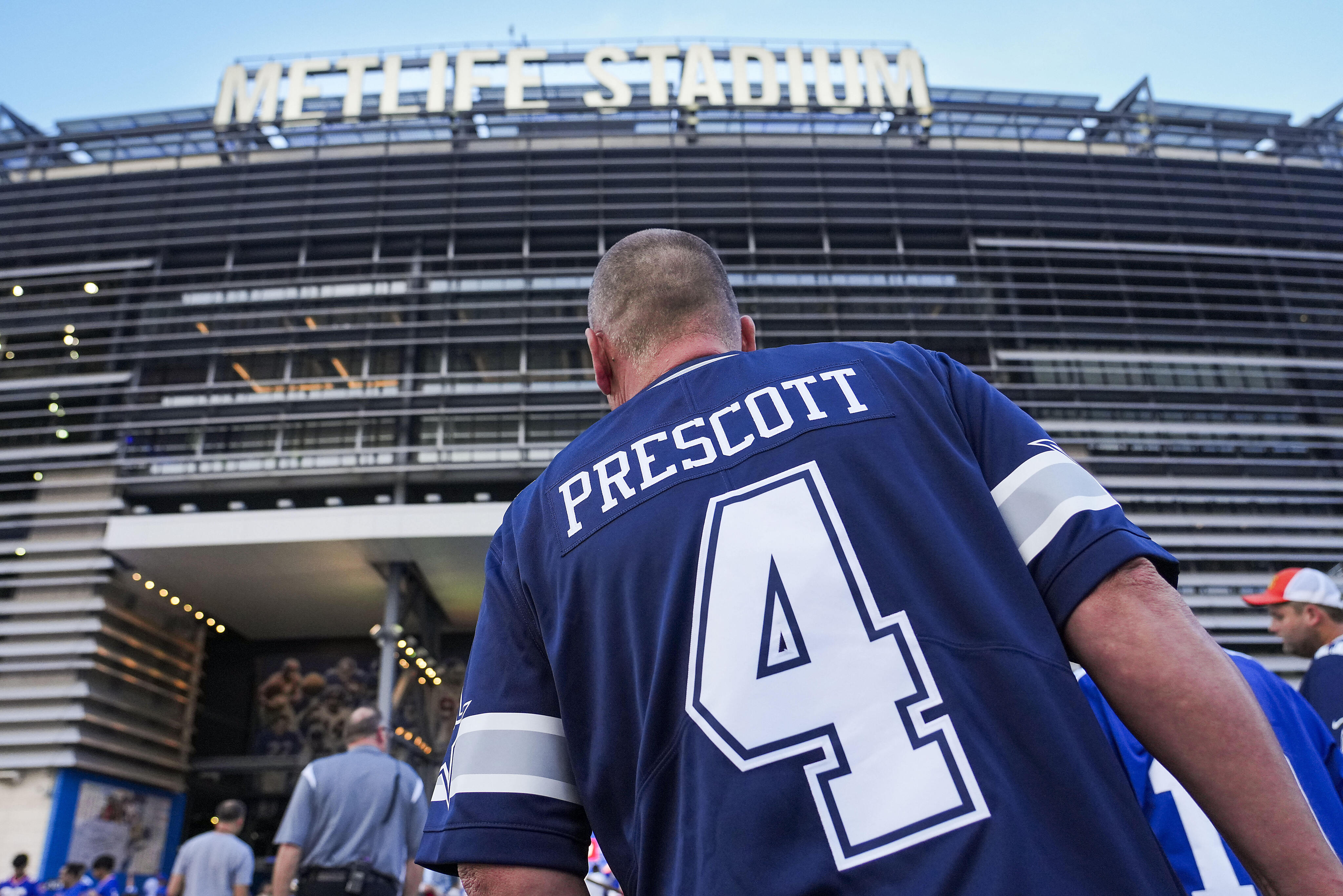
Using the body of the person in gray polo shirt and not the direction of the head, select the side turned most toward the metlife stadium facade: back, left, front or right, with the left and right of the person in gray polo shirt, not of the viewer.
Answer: front

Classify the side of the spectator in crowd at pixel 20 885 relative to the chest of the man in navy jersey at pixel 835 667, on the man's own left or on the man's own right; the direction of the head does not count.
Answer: on the man's own left

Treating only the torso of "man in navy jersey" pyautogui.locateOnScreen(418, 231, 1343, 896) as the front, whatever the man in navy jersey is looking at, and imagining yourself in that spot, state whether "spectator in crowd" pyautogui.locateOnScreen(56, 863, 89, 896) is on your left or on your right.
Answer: on your left

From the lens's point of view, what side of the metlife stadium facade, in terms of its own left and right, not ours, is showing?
front

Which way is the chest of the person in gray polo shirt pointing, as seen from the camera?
away from the camera

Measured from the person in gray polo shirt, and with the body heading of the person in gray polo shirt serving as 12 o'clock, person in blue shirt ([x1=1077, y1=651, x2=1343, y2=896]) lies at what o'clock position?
The person in blue shirt is roughly at 5 o'clock from the person in gray polo shirt.

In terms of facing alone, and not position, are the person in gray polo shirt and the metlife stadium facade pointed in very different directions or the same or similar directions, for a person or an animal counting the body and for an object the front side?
very different directions

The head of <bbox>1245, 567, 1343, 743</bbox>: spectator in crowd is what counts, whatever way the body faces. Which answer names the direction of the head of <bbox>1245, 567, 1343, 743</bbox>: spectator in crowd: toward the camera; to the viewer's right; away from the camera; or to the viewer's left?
to the viewer's left

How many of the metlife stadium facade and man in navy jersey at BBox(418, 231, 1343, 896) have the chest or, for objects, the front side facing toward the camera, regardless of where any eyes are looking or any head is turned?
1

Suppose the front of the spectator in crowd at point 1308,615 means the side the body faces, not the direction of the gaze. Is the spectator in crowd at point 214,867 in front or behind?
in front

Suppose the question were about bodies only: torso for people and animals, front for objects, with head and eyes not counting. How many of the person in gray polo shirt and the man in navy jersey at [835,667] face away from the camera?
2

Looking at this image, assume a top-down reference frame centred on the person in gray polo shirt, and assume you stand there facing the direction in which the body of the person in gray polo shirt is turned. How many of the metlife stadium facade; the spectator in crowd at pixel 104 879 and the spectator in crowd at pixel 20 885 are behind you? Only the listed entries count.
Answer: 0

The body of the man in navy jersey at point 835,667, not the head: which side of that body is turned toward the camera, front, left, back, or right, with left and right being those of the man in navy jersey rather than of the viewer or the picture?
back

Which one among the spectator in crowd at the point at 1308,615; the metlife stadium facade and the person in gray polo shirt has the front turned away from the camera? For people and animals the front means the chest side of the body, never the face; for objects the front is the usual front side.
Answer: the person in gray polo shirt

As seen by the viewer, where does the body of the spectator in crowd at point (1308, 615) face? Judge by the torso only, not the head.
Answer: to the viewer's left

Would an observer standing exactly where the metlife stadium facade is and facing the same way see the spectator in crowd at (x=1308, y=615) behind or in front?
in front

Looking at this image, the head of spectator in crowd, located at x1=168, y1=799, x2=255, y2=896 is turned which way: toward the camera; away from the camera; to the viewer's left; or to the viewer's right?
away from the camera
